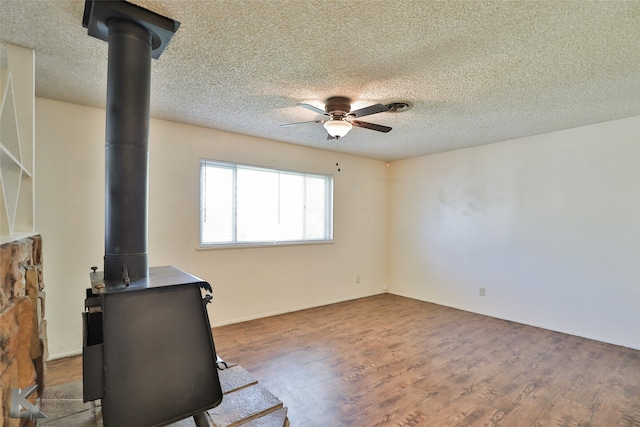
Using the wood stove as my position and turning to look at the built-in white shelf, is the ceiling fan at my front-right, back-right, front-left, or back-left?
back-right

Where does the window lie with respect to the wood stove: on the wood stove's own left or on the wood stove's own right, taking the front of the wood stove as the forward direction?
on the wood stove's own left

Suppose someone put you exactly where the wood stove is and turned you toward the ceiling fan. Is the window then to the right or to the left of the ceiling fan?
left
